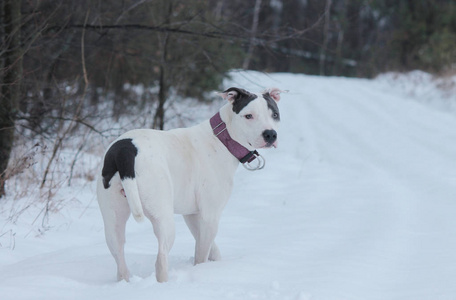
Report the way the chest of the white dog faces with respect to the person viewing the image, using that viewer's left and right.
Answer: facing away from the viewer and to the right of the viewer
